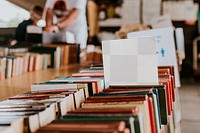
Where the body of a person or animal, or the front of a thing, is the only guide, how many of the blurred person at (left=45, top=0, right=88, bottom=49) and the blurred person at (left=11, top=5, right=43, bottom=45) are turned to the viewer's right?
1

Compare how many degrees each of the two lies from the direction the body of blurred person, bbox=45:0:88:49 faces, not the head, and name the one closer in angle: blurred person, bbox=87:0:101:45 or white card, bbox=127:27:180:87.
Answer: the white card

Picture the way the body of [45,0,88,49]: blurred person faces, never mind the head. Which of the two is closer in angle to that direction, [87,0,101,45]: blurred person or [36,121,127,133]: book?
the book

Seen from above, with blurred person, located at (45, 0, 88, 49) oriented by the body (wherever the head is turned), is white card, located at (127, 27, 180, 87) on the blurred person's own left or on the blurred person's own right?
on the blurred person's own left

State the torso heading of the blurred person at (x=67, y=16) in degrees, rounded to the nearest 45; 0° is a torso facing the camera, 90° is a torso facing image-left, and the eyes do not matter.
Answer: approximately 45°

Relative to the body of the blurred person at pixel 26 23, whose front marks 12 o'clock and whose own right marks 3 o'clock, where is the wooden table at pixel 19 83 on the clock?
The wooden table is roughly at 3 o'clock from the blurred person.

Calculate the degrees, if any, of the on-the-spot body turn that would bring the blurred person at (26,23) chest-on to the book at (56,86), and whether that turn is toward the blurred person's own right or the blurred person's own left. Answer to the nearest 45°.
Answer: approximately 90° to the blurred person's own right

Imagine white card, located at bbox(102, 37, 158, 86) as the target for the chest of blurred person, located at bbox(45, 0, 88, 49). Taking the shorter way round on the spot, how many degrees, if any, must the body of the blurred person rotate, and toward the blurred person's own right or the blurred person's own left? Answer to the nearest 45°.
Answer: approximately 45° to the blurred person's own left

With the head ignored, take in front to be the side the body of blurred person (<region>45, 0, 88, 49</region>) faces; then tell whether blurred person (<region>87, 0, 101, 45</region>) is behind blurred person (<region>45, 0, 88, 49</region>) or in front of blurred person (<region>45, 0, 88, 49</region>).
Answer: behind

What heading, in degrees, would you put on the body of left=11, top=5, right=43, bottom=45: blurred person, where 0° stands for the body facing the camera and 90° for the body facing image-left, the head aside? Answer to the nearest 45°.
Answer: approximately 270°

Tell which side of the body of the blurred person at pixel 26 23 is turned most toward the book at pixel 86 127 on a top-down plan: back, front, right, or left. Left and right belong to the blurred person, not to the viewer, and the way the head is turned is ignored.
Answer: front
